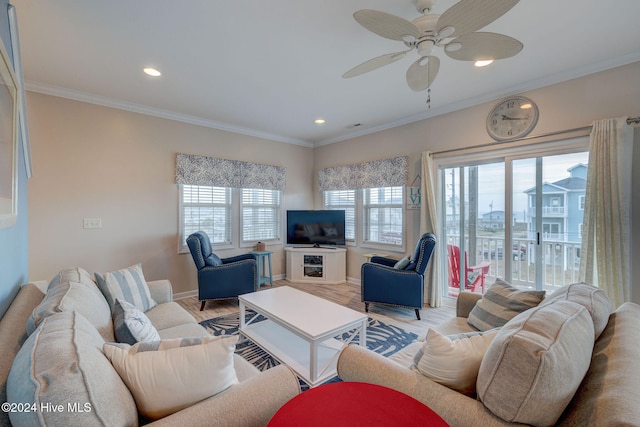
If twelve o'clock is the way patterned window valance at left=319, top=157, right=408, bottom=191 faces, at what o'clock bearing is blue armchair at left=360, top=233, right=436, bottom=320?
The blue armchair is roughly at 10 o'clock from the patterned window valance.

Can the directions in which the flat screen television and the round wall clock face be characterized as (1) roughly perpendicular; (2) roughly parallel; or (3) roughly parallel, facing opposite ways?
roughly perpendicular

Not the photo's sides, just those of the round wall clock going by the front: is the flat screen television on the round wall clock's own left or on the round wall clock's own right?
on the round wall clock's own right

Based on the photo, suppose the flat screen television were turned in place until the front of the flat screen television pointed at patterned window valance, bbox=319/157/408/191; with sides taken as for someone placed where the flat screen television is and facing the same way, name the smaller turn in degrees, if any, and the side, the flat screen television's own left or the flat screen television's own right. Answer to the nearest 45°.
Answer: approximately 45° to the flat screen television's own left

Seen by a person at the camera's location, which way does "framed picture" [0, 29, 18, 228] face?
facing to the right of the viewer
